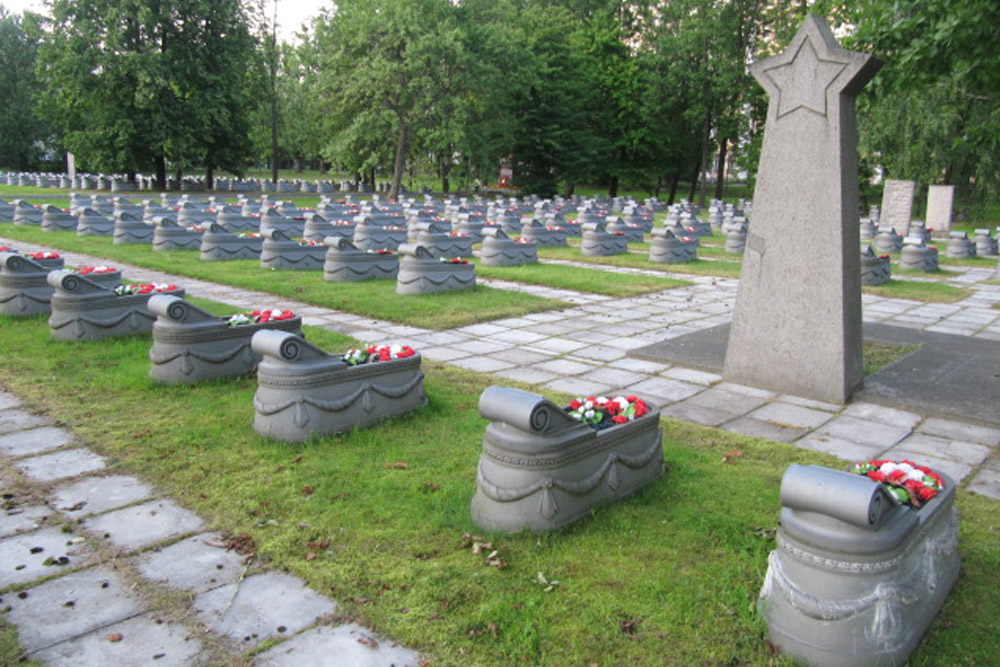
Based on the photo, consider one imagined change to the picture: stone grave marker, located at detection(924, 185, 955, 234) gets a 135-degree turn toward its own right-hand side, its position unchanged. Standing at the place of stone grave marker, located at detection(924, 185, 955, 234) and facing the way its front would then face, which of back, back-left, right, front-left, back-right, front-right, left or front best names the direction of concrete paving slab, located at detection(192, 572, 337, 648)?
back-left

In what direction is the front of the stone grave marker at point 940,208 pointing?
toward the camera

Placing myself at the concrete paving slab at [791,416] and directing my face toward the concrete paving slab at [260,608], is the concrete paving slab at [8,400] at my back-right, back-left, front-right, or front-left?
front-right

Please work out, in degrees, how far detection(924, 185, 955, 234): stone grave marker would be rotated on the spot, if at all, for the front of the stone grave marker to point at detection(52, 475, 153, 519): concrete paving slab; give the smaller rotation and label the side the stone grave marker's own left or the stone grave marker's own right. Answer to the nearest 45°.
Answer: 0° — it already faces it

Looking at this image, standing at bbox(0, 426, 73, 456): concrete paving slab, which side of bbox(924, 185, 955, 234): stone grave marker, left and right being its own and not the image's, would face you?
front

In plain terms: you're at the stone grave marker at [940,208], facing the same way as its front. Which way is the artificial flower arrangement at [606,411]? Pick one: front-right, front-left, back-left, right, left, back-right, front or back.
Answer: front

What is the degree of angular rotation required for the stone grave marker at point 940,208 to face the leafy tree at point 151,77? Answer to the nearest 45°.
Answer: approximately 90° to its right

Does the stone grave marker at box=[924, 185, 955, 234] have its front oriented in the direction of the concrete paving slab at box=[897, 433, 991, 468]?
yes

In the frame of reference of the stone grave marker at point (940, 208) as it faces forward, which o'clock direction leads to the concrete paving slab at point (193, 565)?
The concrete paving slab is roughly at 12 o'clock from the stone grave marker.

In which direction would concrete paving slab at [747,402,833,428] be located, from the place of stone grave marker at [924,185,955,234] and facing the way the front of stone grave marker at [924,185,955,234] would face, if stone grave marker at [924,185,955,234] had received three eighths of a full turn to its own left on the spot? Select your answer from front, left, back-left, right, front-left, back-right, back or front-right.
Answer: back-right

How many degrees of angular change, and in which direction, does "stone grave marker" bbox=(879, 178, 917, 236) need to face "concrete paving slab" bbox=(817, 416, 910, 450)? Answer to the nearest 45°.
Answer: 0° — it already faces it

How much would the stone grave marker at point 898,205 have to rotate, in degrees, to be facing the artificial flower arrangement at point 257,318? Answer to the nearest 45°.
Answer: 0° — it already faces it

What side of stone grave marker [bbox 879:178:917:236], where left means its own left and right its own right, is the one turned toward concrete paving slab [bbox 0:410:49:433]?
front

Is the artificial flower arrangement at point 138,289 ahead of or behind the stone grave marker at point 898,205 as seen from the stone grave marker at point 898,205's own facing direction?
ahead

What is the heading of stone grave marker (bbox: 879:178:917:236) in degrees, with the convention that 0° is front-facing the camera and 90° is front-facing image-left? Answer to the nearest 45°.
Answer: approximately 0°
